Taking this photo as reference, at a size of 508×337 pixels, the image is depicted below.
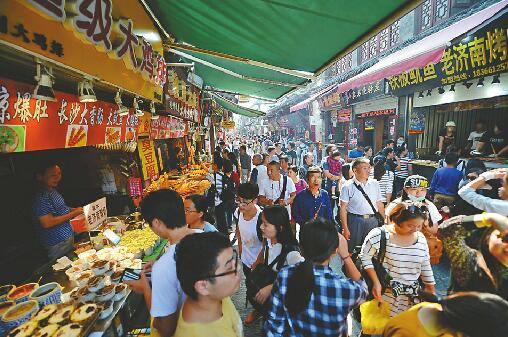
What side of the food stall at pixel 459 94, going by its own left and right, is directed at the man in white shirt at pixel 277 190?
front

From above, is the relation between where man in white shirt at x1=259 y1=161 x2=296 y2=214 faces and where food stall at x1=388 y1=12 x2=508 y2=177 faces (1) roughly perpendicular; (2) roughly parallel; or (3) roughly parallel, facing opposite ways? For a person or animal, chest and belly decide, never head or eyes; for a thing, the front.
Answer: roughly perpendicular

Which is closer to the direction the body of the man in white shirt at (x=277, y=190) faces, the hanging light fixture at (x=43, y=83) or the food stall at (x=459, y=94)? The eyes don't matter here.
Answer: the hanging light fixture

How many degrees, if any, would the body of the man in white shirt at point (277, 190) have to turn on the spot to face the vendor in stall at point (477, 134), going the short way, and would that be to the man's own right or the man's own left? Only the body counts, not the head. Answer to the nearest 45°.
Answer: approximately 135° to the man's own left

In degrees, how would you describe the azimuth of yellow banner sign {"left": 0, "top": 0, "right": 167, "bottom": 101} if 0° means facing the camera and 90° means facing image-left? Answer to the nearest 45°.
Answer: approximately 315°

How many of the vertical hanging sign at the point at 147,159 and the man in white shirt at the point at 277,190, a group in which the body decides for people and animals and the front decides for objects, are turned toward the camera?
2

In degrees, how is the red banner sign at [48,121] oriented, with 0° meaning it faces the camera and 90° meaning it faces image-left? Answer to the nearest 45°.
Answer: approximately 315°

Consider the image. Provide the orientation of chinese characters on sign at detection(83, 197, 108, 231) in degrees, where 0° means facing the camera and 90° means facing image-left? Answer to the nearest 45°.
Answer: approximately 315°

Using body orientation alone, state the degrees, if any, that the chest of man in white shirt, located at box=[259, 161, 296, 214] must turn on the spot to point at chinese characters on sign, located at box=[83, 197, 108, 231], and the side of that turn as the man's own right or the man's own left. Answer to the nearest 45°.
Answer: approximately 45° to the man's own right

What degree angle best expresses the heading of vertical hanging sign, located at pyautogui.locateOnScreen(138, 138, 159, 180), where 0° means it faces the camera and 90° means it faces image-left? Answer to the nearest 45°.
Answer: approximately 0°

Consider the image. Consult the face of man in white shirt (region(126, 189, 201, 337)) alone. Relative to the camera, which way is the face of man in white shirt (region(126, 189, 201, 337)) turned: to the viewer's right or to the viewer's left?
to the viewer's left

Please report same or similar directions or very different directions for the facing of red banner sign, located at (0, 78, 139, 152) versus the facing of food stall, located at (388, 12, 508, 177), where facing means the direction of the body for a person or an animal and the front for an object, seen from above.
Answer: very different directions

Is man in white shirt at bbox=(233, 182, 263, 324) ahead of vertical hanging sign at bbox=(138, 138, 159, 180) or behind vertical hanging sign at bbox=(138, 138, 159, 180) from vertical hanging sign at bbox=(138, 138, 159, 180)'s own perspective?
ahead
